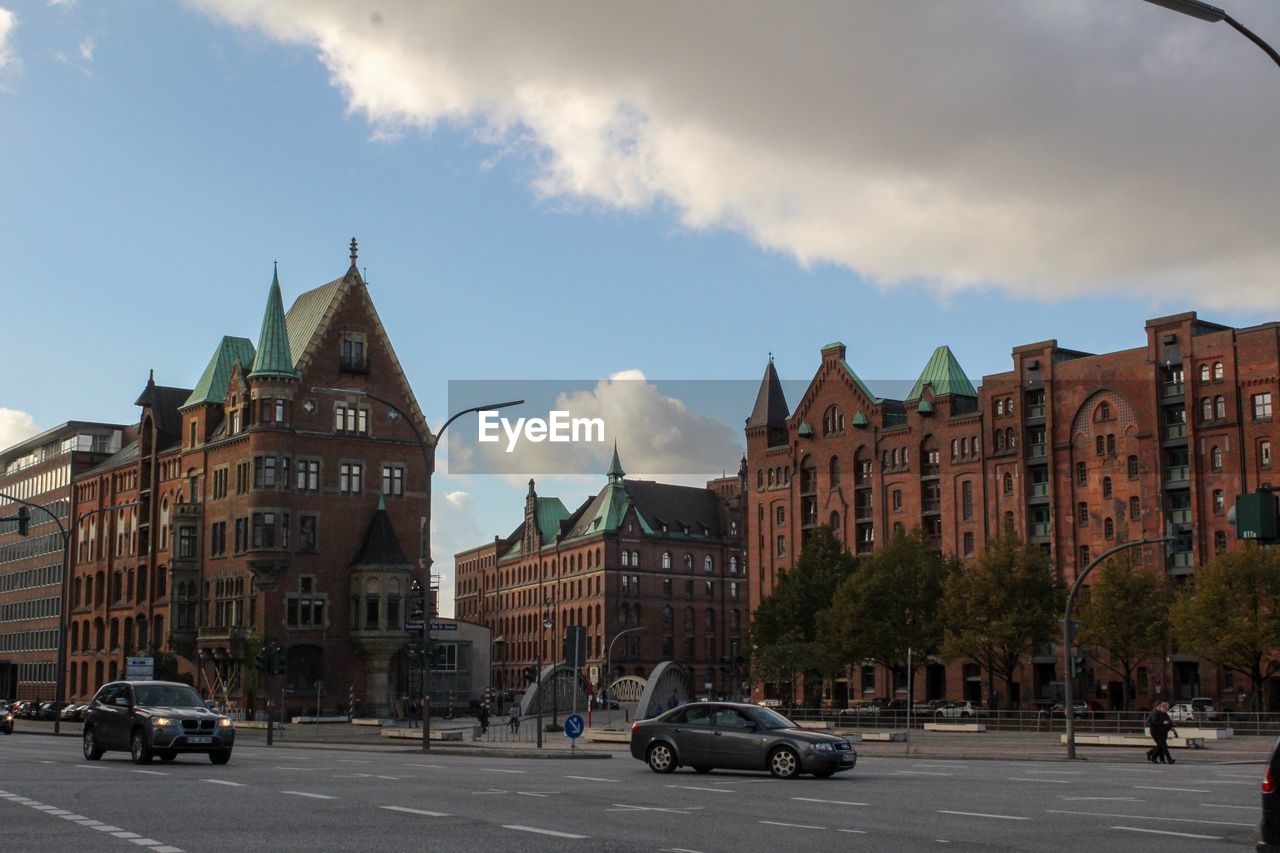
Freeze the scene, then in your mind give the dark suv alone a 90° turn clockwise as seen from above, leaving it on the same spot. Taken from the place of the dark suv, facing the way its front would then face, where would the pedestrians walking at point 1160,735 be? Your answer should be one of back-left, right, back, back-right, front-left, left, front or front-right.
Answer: back-left

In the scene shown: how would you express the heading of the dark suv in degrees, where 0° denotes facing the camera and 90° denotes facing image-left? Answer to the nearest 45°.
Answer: approximately 315°
